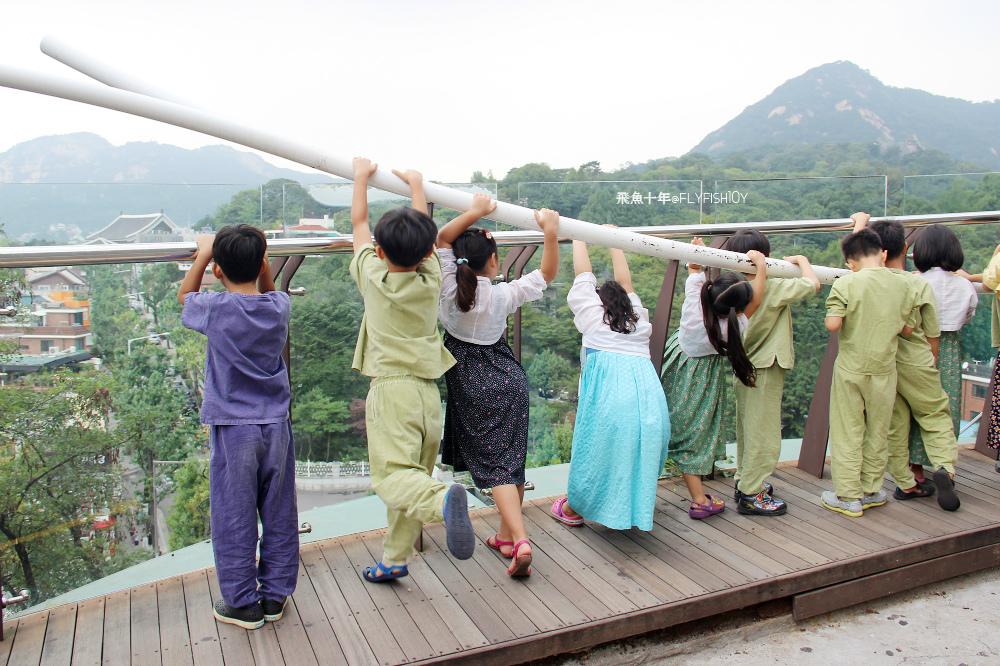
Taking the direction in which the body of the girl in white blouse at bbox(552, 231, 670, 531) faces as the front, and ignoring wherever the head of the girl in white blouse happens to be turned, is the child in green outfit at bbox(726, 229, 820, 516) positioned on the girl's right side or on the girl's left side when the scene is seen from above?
on the girl's right side

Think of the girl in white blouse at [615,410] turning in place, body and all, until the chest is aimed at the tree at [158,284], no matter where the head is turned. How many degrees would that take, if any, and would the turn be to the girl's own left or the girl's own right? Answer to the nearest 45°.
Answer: approximately 45° to the girl's own left

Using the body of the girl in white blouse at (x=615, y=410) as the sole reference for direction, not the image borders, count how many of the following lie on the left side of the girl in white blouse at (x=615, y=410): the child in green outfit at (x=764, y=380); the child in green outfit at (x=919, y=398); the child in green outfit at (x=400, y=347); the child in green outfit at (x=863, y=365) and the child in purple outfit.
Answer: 2

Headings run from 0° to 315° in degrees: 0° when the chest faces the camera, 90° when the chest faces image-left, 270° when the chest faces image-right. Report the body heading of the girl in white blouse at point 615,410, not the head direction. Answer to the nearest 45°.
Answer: approximately 135°

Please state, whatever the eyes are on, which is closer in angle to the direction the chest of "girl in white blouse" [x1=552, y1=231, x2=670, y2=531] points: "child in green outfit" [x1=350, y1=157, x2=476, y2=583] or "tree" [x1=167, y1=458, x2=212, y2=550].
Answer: the tree

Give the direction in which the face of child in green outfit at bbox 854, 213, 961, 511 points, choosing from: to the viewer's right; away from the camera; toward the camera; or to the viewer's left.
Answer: away from the camera

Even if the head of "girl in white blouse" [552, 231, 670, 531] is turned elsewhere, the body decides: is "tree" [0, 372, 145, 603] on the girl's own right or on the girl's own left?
on the girl's own left

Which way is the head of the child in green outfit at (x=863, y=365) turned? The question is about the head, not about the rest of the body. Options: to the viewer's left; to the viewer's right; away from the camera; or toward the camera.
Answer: away from the camera

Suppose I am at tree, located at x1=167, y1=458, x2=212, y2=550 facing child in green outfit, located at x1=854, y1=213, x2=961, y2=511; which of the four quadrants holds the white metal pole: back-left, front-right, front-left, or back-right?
front-right

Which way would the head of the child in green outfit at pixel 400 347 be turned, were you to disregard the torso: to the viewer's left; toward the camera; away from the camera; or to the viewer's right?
away from the camera

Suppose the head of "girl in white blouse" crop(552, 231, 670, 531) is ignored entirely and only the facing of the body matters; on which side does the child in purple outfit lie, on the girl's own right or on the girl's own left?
on the girl's own left

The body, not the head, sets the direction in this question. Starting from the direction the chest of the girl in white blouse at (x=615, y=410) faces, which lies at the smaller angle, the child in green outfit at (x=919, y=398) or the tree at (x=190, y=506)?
the tree

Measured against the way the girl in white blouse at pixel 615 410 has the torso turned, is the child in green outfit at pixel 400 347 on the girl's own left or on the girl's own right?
on the girl's own left

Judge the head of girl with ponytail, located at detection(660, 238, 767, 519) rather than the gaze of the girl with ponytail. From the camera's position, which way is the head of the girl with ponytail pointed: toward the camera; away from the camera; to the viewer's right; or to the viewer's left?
away from the camera
